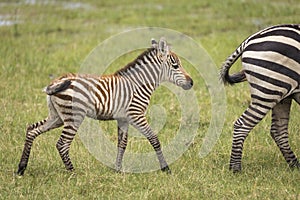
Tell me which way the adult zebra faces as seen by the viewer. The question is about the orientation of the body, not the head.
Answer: to the viewer's right

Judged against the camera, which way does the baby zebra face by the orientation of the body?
to the viewer's right
